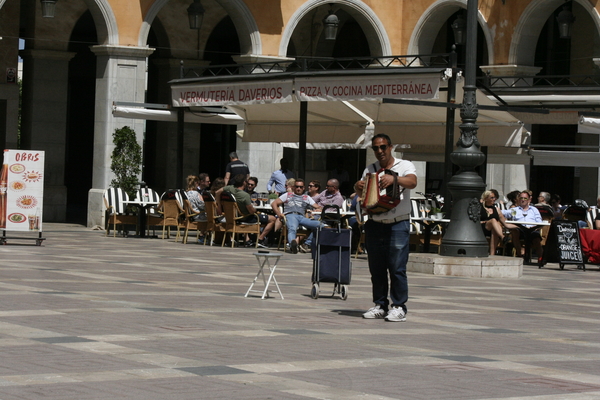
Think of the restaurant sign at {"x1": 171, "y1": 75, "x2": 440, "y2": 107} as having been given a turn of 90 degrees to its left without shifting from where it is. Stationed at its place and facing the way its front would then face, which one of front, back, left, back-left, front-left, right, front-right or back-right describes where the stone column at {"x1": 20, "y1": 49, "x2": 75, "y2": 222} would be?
back-left

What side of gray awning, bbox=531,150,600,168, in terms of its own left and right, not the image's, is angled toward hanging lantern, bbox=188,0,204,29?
right

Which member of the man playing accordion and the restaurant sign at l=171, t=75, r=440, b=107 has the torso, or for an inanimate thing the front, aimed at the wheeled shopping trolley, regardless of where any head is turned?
the restaurant sign

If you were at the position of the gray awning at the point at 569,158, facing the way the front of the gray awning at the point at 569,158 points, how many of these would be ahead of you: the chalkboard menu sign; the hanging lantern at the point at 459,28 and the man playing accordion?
2

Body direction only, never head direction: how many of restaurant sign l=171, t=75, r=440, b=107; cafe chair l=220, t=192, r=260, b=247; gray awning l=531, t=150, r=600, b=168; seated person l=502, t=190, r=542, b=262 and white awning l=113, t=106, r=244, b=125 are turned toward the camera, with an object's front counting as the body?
4

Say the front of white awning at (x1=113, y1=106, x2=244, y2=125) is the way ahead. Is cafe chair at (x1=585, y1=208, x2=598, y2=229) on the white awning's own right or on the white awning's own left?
on the white awning's own left

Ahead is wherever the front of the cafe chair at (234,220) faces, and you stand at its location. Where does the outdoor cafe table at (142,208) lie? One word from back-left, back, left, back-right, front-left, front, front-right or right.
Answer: back-left

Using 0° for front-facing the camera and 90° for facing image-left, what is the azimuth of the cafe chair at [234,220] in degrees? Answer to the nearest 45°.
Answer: approximately 270°

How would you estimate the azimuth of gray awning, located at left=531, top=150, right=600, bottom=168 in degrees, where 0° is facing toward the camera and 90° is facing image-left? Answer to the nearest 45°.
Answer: approximately 0°

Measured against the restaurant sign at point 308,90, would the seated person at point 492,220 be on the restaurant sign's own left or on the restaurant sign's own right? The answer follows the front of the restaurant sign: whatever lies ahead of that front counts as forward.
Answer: on the restaurant sign's own left

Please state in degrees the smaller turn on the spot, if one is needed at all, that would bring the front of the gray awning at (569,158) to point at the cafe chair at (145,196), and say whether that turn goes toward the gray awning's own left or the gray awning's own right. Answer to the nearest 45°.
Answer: approximately 90° to the gray awning's own right
